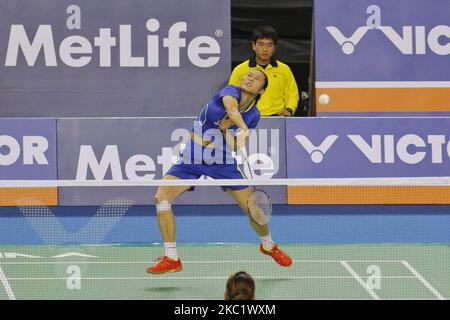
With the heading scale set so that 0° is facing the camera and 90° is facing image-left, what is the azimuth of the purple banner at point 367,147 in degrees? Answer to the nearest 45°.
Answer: approximately 0°

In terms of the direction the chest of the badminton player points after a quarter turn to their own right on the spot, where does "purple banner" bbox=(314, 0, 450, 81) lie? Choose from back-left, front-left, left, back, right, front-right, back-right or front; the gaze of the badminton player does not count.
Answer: back-right

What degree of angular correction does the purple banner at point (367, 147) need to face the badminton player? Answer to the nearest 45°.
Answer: approximately 45° to its right

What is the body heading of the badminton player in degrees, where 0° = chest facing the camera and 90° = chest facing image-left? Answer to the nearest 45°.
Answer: approximately 0°

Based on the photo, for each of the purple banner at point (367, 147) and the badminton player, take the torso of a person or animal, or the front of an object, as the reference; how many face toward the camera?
2
